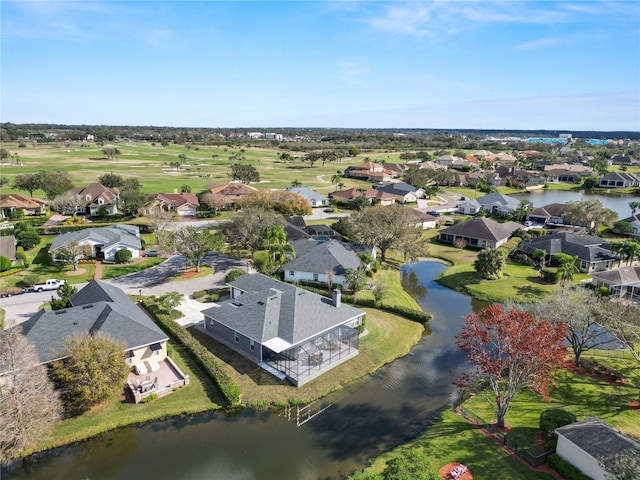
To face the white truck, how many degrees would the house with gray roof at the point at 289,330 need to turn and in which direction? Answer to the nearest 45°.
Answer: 0° — it already faces it

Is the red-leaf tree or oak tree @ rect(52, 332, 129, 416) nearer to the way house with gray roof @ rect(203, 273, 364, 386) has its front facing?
the oak tree

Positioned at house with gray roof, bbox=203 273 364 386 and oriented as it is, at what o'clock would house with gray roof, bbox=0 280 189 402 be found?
house with gray roof, bbox=0 280 189 402 is roughly at 10 o'clock from house with gray roof, bbox=203 273 364 386.

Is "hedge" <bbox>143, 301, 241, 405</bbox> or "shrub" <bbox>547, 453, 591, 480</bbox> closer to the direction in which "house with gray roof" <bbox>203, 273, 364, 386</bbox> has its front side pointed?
the hedge

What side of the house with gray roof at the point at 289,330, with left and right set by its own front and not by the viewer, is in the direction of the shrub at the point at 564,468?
back

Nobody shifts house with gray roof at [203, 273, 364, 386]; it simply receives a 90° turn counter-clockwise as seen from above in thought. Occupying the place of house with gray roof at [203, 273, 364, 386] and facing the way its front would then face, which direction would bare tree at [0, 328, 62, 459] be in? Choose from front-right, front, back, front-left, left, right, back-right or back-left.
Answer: front

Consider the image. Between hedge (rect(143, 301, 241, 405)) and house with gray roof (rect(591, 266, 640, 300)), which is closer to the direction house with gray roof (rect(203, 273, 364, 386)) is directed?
the hedge

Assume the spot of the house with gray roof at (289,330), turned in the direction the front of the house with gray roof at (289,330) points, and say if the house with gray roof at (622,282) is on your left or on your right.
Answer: on your right

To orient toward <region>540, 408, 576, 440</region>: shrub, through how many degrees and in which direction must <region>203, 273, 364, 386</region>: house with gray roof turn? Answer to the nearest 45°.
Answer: approximately 180°

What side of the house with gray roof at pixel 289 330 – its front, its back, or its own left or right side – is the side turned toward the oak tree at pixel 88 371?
left

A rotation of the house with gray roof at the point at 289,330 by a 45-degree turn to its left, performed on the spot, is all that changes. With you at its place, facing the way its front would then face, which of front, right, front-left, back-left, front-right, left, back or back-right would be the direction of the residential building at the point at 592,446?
back-left

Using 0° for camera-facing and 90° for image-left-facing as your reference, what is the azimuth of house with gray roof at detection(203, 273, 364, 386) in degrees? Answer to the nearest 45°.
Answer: approximately 135°

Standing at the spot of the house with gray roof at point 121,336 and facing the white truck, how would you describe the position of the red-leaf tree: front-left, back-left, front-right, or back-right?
back-right

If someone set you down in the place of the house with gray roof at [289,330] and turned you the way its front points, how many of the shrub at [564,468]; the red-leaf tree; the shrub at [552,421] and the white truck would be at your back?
3
